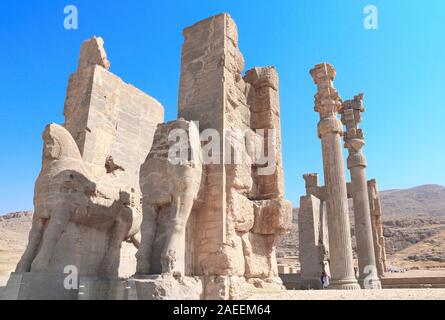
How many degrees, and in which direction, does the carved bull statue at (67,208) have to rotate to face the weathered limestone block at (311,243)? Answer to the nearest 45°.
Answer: approximately 180°

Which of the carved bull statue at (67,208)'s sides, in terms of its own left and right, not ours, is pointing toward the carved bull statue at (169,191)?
left

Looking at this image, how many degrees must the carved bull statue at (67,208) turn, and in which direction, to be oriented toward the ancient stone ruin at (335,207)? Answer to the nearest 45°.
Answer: approximately 180°

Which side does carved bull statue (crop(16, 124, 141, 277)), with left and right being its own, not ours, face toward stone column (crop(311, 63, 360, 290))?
back

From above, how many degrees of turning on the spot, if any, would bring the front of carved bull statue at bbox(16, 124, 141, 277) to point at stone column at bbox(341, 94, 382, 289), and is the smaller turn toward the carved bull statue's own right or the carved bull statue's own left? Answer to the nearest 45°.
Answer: approximately 180°

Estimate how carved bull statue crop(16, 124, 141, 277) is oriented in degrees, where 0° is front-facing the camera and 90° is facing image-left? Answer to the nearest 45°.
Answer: approximately 45°
